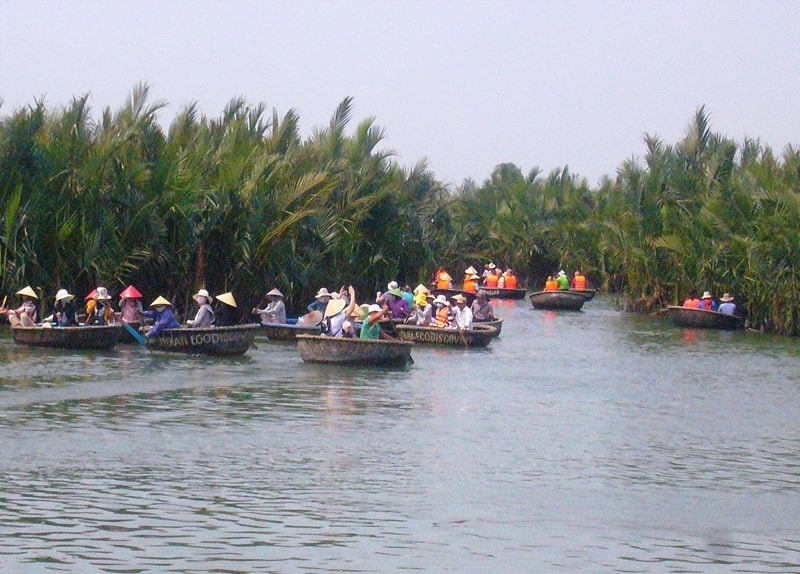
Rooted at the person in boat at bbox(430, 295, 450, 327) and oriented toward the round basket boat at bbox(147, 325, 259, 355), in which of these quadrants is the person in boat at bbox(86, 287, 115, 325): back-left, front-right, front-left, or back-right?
front-right

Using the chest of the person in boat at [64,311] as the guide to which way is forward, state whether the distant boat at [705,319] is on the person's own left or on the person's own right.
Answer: on the person's own left

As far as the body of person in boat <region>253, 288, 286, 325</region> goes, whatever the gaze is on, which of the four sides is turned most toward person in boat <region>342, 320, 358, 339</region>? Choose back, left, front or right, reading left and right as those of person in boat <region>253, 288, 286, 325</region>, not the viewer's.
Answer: left

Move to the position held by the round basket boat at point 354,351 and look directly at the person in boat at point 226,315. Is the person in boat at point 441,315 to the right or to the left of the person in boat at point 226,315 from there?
right

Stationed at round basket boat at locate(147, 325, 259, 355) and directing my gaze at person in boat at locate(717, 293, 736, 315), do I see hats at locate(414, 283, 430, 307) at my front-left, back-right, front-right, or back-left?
front-left

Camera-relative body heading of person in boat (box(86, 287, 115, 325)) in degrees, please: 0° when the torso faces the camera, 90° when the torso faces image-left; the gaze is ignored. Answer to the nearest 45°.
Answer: approximately 0°

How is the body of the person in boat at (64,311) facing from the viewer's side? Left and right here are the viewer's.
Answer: facing the viewer and to the right of the viewer
